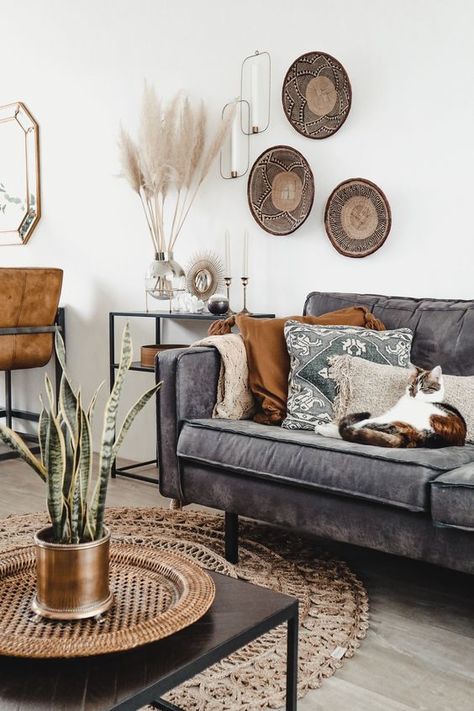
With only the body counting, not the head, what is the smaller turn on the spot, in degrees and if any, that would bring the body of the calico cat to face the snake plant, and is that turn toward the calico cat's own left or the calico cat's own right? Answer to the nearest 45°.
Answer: approximately 135° to the calico cat's own right

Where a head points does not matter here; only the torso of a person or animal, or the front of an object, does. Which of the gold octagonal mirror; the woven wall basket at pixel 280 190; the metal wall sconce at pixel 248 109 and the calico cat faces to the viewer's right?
the calico cat

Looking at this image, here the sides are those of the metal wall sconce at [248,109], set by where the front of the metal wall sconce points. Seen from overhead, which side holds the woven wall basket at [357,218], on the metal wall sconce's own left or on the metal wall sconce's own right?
on the metal wall sconce's own left

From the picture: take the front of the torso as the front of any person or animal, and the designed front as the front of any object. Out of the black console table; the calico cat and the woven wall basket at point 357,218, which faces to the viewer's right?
the calico cat

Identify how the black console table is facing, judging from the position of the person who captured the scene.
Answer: facing the viewer and to the left of the viewer

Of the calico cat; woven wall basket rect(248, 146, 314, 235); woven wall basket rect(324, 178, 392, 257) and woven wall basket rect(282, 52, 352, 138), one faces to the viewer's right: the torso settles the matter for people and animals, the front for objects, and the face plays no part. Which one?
the calico cat

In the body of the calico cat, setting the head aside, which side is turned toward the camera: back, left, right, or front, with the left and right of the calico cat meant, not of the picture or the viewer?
right

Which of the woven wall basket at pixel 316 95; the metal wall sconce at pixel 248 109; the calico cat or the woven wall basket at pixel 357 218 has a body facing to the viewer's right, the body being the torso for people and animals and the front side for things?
the calico cat

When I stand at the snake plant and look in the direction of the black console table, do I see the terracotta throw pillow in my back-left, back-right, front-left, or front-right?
front-right

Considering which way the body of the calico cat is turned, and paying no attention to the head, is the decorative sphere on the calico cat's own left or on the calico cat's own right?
on the calico cat's own left

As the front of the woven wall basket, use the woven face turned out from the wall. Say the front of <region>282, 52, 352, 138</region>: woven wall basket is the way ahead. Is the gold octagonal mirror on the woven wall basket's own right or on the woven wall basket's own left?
on the woven wall basket's own right

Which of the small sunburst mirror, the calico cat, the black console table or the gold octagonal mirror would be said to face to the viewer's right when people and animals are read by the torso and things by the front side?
the calico cat
